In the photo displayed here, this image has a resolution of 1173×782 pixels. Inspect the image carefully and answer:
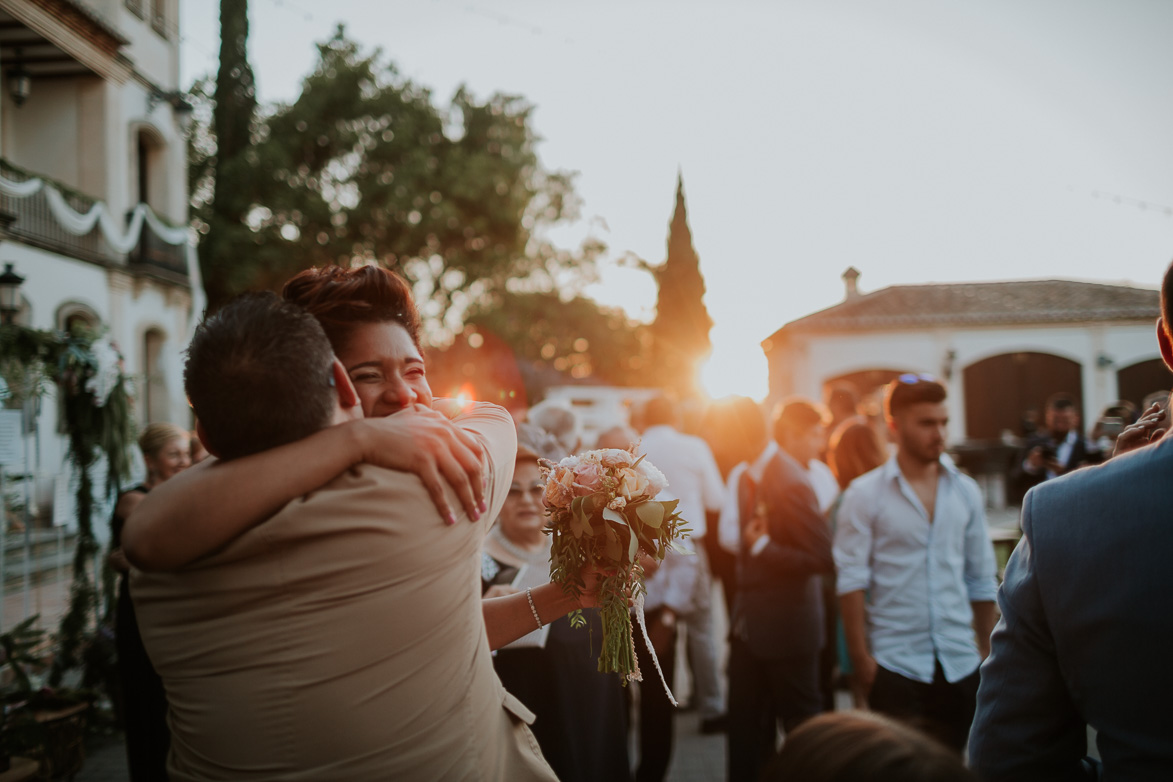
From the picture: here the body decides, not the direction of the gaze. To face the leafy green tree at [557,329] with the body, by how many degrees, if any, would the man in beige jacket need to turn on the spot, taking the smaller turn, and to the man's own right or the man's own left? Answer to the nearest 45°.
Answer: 0° — they already face it

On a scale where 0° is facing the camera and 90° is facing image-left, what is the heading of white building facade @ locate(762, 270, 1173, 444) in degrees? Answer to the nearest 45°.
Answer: approximately 0°

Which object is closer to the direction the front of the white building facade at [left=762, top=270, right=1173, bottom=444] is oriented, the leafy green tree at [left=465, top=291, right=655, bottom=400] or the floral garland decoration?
the floral garland decoration

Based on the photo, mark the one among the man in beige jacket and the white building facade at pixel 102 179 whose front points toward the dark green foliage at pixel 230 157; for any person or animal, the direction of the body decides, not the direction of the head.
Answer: the man in beige jacket

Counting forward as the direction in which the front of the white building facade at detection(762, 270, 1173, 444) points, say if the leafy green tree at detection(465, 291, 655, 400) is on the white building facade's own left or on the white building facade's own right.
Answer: on the white building facade's own right

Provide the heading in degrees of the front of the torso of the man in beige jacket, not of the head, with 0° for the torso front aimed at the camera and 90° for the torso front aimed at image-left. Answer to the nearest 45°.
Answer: approximately 180°

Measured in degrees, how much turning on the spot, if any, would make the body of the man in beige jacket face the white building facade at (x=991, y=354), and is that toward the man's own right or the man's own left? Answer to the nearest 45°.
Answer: approximately 45° to the man's own right

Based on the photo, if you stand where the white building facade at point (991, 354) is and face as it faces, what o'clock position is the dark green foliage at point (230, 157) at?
The dark green foliage is roughly at 2 o'clock from the white building facade.

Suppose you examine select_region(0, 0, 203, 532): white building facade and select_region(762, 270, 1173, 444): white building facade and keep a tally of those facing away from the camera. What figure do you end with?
0

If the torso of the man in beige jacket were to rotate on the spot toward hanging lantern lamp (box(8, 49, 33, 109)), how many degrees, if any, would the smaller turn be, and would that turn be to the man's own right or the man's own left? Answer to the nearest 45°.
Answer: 0° — they already face it

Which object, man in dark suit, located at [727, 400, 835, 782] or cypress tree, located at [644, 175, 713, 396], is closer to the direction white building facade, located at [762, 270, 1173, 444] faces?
the man in dark suit

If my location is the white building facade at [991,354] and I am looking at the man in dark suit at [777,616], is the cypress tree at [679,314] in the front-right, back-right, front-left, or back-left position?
back-right

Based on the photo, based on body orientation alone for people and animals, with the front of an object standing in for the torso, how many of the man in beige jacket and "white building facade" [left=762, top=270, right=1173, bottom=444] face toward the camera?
1

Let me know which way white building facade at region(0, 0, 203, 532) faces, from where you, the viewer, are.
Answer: facing the viewer and to the right of the viewer
